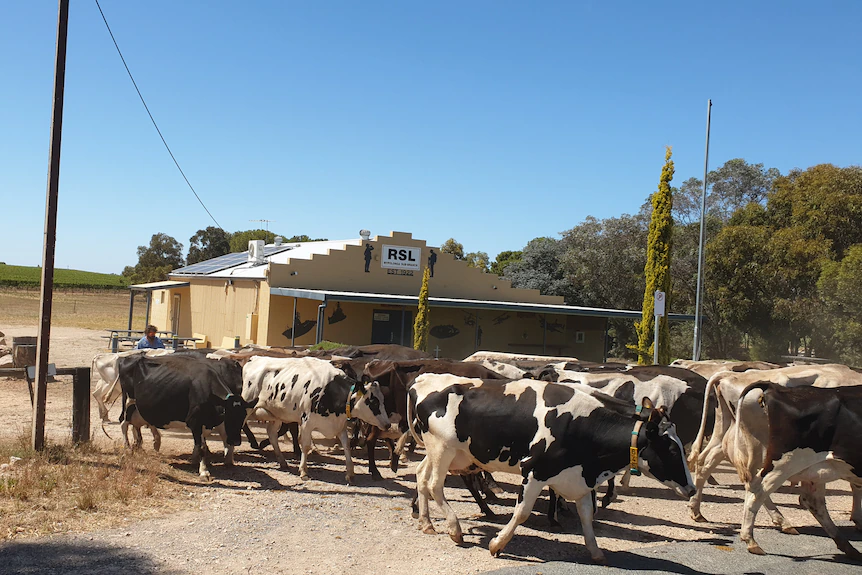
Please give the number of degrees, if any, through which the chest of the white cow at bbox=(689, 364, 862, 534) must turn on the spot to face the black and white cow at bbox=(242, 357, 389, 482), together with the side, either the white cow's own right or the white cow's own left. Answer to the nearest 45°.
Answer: approximately 180°

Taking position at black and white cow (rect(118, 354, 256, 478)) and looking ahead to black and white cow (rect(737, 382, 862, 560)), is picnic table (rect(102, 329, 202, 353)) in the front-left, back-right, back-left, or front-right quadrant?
back-left

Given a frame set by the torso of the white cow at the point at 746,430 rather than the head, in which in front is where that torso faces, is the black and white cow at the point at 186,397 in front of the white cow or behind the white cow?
behind

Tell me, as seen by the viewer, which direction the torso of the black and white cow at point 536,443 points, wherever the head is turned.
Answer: to the viewer's right

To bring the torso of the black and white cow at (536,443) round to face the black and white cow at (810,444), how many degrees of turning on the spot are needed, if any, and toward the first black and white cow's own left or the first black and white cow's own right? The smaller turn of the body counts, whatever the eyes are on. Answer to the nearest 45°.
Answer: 0° — it already faces it

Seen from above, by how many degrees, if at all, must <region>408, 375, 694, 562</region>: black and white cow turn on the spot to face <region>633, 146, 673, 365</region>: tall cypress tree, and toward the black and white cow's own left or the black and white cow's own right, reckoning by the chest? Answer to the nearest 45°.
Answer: approximately 90° to the black and white cow's own left

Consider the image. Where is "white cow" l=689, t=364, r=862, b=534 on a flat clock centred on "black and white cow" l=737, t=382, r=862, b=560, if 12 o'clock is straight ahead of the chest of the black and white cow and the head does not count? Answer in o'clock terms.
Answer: The white cow is roughly at 8 o'clock from the black and white cow.

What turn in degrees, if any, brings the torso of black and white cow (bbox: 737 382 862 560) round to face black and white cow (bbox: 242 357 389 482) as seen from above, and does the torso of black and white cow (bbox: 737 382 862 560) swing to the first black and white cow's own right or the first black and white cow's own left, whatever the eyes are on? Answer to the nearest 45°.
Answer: approximately 180°

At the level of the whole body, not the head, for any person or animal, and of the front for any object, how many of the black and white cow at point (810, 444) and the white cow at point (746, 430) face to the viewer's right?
2

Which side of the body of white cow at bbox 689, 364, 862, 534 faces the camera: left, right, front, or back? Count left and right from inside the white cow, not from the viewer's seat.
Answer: right

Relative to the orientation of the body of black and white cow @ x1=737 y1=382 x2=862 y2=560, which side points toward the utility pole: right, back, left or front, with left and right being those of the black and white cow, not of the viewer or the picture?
back
